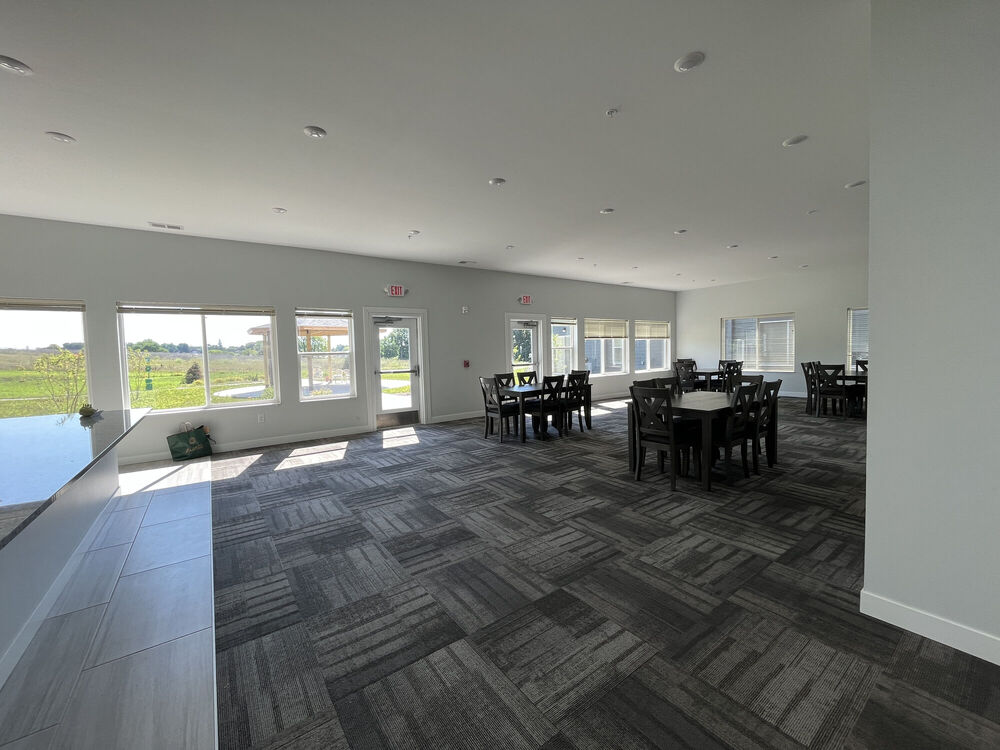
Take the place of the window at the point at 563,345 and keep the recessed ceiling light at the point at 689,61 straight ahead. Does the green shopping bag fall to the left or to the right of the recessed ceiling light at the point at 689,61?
right

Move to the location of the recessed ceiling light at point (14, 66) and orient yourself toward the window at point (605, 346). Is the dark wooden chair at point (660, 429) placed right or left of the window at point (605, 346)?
right

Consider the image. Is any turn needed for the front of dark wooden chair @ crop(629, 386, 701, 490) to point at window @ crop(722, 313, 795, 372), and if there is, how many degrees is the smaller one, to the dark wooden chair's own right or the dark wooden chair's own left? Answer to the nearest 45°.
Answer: approximately 45° to the dark wooden chair's own left

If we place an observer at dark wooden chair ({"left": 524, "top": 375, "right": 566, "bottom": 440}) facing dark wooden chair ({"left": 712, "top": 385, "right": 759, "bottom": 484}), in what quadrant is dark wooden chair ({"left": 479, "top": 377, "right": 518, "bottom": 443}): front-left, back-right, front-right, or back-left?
back-right

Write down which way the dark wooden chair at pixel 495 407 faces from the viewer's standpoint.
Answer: facing away from the viewer and to the right of the viewer

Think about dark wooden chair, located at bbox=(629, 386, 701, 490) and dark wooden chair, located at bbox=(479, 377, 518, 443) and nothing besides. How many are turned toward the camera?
0

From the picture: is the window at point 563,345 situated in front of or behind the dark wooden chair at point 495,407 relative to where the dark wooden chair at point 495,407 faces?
in front

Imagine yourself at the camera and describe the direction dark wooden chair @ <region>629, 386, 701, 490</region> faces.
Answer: facing away from the viewer and to the right of the viewer

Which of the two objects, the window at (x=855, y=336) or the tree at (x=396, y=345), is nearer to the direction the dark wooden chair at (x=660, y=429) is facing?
the window

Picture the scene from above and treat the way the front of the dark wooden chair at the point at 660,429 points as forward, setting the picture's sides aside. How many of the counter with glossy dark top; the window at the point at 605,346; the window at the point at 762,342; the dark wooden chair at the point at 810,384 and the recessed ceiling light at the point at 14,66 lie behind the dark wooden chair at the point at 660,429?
2
